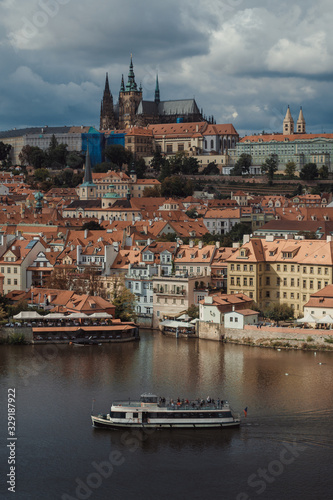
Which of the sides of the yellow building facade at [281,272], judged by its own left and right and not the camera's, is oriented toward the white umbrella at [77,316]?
right

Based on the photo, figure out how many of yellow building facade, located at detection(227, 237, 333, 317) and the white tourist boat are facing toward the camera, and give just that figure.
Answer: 1

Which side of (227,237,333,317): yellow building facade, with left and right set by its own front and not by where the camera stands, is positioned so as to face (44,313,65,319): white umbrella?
right

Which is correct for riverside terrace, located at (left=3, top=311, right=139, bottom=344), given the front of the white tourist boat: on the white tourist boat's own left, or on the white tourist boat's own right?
on the white tourist boat's own right

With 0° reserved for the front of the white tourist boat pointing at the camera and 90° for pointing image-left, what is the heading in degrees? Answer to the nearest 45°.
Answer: approximately 90°

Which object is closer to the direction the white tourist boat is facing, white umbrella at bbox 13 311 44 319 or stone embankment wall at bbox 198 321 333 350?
the white umbrella

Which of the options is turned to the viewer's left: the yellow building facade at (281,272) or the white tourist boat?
the white tourist boat

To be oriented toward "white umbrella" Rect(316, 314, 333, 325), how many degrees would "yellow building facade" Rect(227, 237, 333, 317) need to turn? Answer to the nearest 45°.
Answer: approximately 45° to its left

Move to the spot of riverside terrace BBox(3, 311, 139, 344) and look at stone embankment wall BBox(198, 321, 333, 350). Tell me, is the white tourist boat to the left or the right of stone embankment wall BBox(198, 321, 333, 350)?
right

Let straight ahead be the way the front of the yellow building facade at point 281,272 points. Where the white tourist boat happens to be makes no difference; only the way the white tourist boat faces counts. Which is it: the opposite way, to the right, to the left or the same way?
to the right

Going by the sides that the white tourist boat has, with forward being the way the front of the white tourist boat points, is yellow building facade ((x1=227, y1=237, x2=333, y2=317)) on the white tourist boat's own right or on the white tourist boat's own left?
on the white tourist boat's own right

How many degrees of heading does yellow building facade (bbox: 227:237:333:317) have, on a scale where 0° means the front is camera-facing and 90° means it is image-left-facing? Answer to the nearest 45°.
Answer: approximately 0°
